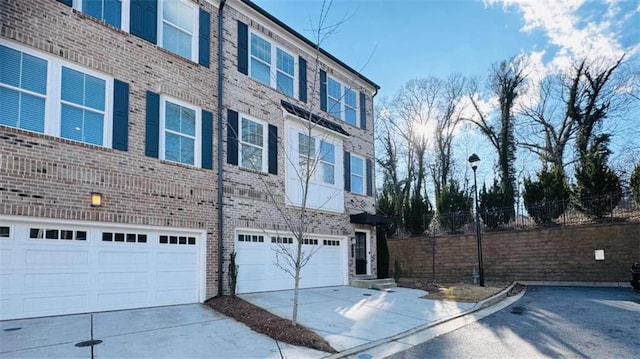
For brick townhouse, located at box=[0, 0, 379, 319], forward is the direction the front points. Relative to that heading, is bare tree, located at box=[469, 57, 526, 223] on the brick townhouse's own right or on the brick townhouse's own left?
on the brick townhouse's own left

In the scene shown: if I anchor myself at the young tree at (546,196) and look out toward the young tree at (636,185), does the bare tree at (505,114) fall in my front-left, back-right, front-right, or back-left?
back-left

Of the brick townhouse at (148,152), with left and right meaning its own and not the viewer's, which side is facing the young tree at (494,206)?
left

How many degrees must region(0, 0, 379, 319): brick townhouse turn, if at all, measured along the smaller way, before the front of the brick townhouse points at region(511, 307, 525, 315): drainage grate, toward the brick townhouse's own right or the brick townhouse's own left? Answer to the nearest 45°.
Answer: approximately 45° to the brick townhouse's own left

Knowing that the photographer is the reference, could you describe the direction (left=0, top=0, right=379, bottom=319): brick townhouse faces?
facing the viewer and to the right of the viewer

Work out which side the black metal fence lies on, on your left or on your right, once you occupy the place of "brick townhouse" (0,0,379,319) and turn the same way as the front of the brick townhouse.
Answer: on your left

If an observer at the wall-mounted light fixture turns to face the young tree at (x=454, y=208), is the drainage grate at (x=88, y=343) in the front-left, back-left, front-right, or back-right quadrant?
back-right

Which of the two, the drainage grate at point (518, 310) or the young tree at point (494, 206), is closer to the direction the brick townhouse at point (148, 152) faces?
the drainage grate
